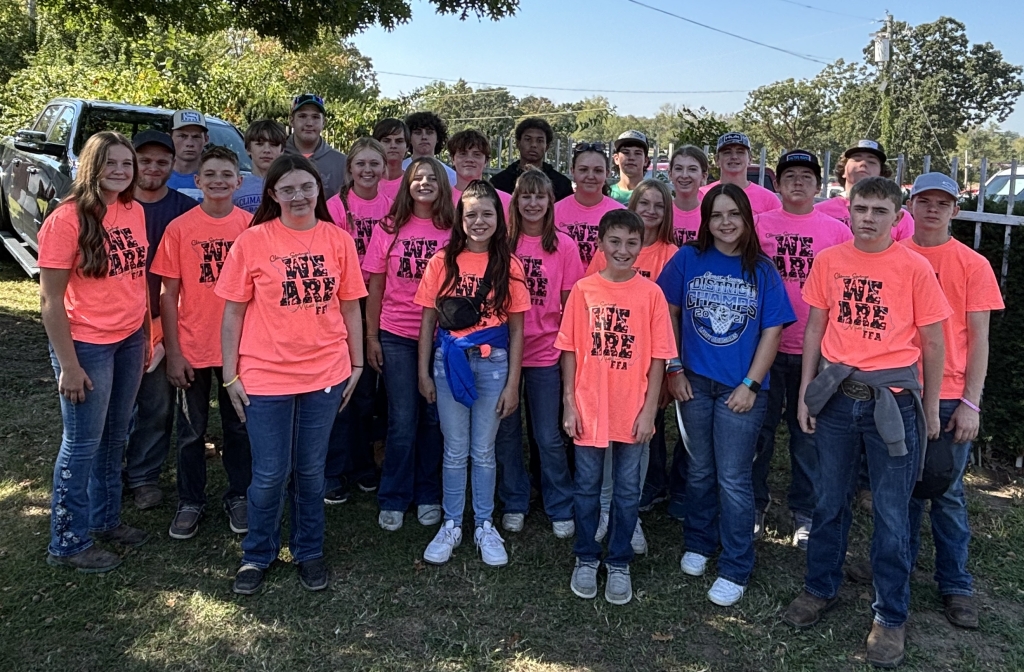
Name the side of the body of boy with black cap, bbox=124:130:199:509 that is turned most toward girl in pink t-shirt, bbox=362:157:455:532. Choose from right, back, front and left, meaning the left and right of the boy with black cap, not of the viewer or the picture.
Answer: left

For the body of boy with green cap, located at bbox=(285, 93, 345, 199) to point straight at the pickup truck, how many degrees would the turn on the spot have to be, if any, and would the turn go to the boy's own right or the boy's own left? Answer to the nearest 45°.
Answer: approximately 135° to the boy's own right

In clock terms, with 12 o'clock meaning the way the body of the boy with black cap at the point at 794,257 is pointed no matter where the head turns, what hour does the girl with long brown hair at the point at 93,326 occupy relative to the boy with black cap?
The girl with long brown hair is roughly at 2 o'clock from the boy with black cap.

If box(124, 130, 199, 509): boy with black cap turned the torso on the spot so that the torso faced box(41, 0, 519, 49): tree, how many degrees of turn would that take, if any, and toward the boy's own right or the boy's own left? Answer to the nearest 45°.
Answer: approximately 180°

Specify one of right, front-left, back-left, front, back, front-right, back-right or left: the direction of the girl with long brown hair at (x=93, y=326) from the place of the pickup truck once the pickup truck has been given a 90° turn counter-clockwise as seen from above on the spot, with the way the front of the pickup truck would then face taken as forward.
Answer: front-left

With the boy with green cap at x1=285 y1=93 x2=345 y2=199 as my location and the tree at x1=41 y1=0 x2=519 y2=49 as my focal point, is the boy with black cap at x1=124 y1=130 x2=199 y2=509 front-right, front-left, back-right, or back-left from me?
back-left

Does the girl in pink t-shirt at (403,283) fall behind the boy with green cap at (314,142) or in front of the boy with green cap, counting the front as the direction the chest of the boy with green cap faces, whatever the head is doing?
in front

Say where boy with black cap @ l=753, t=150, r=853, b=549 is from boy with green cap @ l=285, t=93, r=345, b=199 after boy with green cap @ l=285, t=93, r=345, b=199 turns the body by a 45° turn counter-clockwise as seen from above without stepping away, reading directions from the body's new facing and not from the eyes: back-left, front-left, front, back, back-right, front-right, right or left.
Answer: front
